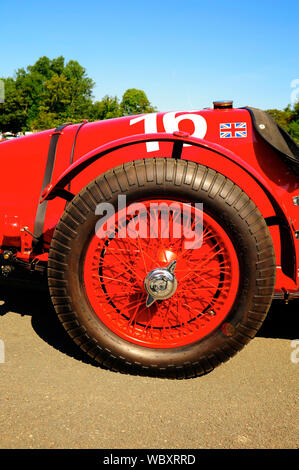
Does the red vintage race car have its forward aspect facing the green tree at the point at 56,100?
no

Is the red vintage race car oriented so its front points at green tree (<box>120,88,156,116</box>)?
no
